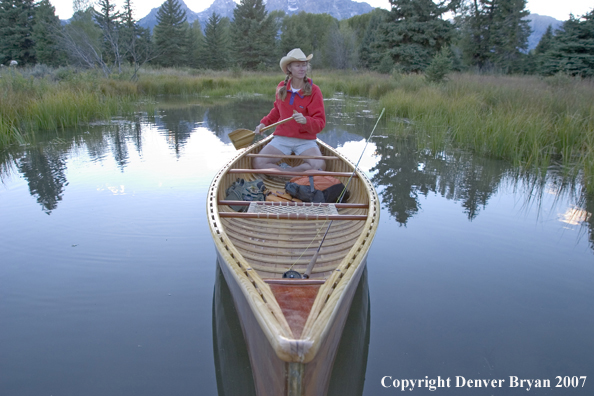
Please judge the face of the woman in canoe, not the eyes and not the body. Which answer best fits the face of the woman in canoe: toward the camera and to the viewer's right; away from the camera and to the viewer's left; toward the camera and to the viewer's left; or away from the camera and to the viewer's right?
toward the camera and to the viewer's right

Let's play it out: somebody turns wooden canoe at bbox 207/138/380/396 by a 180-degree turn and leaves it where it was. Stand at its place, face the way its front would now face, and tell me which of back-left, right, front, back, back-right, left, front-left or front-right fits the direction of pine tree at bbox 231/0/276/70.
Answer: front

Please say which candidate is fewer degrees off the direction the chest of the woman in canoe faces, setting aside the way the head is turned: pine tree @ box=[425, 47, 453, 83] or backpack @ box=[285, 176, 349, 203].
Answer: the backpack

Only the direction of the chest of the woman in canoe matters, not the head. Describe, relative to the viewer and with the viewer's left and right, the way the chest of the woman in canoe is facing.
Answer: facing the viewer

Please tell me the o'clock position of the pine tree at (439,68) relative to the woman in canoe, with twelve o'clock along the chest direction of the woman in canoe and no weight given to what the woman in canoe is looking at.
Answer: The pine tree is roughly at 7 o'clock from the woman in canoe.

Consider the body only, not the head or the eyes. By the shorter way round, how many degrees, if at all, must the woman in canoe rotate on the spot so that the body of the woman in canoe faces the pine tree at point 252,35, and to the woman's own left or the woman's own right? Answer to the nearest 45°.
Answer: approximately 180°

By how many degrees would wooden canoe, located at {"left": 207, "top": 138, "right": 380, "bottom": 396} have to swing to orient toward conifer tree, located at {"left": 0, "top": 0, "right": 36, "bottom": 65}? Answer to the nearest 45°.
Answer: approximately 135° to its right

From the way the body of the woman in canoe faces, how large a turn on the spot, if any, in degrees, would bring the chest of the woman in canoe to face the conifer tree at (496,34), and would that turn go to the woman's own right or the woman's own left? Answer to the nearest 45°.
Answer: approximately 135° to the woman's own left

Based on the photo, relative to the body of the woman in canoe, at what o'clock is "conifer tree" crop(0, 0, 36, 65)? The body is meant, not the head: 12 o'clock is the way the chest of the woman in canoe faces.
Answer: The conifer tree is roughly at 5 o'clock from the woman in canoe.

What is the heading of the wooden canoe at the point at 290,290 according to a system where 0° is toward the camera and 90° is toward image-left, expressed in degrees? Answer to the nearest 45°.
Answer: approximately 0°

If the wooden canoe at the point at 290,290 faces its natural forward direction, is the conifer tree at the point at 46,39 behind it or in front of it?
behind

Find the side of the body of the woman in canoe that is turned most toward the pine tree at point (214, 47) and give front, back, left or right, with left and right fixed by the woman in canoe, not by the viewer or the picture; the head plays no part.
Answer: back

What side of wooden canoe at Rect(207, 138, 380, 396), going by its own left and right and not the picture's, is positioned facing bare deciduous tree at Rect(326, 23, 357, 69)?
back

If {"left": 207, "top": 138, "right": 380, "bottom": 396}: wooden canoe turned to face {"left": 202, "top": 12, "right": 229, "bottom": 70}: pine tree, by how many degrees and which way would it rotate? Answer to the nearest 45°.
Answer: approximately 180°

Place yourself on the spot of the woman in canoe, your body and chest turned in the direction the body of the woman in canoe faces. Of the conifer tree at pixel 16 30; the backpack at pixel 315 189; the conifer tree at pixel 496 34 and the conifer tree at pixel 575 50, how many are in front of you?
1

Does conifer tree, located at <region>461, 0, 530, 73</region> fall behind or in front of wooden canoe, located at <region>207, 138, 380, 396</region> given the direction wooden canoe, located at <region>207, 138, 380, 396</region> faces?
behind
